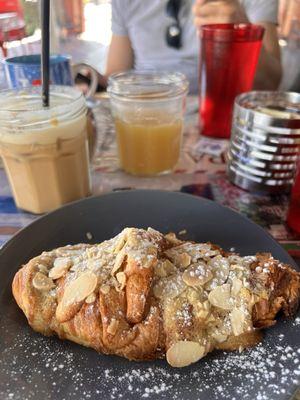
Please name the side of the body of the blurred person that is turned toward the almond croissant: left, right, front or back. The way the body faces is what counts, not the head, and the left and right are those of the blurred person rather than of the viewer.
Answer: front

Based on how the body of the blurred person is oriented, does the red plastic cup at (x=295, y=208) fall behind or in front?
in front

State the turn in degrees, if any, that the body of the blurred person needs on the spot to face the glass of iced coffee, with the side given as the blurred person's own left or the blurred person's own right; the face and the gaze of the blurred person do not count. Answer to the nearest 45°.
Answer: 0° — they already face it

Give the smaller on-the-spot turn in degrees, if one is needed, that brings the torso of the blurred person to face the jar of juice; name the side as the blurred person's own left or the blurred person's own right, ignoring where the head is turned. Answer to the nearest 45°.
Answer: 0° — they already face it

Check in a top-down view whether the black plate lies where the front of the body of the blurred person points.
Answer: yes

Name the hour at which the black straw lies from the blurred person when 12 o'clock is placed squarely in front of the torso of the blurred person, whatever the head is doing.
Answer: The black straw is roughly at 12 o'clock from the blurred person.

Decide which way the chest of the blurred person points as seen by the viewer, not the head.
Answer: toward the camera
